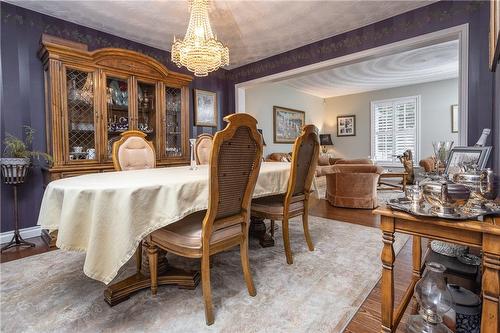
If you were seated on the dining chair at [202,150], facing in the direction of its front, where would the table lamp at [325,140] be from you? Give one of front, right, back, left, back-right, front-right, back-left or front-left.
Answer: left

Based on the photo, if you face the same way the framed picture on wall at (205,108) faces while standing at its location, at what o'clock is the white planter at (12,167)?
The white planter is roughly at 3 o'clock from the framed picture on wall.

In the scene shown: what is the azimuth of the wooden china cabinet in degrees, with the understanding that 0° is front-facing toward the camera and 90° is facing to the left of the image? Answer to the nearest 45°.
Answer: approximately 315°

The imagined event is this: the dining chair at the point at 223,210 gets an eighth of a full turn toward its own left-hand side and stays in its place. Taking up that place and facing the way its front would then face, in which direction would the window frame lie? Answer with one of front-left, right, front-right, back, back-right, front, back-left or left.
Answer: back-right

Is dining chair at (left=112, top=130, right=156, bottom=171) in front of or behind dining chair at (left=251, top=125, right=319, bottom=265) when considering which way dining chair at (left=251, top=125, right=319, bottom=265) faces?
in front

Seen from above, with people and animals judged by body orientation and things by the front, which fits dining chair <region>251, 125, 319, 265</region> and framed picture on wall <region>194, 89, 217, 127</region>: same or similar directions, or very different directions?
very different directions

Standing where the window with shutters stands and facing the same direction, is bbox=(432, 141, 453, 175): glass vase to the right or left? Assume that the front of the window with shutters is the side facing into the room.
on its left

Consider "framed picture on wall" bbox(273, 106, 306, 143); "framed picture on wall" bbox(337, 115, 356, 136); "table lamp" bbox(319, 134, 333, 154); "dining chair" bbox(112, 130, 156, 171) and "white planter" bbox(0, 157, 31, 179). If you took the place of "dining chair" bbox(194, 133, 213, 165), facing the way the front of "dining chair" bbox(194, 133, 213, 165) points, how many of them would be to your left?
3

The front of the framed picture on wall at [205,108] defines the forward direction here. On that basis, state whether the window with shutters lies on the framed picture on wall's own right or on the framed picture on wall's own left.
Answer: on the framed picture on wall's own left

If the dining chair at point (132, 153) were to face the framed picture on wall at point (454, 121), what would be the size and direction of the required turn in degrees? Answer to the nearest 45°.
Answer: approximately 90° to its left

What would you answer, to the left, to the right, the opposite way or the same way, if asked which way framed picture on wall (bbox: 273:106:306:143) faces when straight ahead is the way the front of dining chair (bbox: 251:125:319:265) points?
the opposite way

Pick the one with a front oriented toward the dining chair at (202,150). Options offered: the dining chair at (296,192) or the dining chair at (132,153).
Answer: the dining chair at (296,192)

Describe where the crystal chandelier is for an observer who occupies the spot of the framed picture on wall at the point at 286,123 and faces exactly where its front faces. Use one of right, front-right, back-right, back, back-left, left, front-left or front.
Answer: front-right

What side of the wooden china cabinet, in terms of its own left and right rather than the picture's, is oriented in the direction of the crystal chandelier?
front

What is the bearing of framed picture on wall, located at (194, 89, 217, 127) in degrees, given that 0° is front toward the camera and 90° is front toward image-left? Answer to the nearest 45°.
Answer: approximately 315°

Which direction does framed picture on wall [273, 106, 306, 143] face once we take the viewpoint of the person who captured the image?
facing the viewer and to the right of the viewer

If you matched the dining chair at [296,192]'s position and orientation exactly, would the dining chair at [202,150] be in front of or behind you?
in front

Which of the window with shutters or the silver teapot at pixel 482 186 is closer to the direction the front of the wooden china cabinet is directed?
the silver teapot
